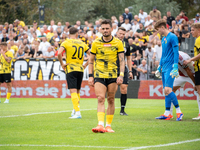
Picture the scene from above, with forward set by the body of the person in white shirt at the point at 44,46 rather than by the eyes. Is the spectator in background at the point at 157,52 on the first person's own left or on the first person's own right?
on the first person's own left

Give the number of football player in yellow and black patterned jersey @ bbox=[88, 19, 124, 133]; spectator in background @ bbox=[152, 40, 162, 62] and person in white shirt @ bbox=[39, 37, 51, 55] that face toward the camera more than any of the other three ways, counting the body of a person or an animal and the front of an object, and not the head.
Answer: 3

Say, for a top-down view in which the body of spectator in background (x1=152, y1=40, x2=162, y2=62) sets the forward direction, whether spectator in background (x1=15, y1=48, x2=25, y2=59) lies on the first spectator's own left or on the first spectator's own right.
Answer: on the first spectator's own right

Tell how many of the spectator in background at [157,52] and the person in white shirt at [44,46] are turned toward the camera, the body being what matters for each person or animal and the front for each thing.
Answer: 2

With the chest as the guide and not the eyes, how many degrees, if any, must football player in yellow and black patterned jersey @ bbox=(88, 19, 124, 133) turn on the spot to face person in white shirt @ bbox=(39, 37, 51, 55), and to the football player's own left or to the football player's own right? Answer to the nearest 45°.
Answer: approximately 180°

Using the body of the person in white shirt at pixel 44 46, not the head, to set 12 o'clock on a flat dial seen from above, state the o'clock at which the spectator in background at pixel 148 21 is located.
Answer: The spectator in background is roughly at 9 o'clock from the person in white shirt.

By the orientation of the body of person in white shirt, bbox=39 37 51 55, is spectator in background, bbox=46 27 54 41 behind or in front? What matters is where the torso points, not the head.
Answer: behind

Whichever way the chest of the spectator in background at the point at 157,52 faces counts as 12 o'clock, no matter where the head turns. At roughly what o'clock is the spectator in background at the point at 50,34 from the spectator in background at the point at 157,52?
the spectator in background at the point at 50,34 is roughly at 4 o'clock from the spectator in background at the point at 157,52.

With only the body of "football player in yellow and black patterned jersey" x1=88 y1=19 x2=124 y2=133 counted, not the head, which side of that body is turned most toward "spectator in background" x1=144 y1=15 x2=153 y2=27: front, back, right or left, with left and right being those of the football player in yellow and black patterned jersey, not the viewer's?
back

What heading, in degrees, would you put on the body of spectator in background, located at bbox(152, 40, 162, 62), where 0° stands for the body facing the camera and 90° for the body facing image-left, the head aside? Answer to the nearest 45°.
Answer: approximately 0°

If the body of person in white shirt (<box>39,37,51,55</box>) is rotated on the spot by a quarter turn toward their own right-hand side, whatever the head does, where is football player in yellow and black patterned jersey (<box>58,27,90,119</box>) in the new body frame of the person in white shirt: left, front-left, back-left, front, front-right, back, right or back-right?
left

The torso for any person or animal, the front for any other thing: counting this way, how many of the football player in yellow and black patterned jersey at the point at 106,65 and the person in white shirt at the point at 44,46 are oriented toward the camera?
2

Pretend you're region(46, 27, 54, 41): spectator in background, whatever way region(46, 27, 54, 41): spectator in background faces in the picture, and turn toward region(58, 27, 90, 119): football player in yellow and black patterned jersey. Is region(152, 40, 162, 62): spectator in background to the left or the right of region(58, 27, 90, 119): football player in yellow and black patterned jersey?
left

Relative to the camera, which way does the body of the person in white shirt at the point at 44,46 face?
toward the camera
